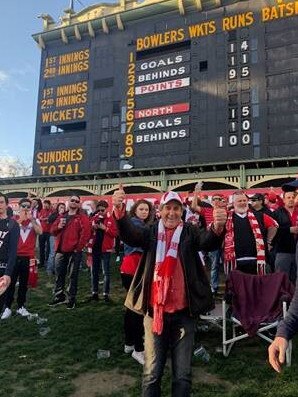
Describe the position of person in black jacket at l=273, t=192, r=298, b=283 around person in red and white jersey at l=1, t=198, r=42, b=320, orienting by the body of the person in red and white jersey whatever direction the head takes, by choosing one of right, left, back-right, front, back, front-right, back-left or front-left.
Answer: front-left

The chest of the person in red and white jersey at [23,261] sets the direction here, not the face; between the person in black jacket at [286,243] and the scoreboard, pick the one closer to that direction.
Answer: the person in black jacket

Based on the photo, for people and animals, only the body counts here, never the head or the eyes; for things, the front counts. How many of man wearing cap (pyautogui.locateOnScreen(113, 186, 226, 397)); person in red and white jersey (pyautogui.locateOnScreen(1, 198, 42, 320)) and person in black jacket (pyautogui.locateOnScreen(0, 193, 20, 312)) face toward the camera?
3

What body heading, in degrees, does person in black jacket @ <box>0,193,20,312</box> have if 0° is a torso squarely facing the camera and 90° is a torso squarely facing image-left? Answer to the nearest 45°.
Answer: approximately 0°

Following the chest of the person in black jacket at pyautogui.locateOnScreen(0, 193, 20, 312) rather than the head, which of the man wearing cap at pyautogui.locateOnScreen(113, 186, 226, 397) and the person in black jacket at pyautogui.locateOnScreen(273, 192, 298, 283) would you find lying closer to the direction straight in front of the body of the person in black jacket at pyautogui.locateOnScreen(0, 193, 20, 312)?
the man wearing cap

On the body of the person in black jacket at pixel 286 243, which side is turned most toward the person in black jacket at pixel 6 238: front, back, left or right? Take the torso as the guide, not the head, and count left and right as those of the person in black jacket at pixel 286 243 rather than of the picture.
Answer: right

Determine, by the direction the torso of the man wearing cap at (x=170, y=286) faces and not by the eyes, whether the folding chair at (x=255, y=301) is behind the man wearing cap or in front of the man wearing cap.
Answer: behind

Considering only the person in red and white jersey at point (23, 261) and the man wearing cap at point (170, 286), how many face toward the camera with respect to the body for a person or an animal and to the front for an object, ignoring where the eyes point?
2

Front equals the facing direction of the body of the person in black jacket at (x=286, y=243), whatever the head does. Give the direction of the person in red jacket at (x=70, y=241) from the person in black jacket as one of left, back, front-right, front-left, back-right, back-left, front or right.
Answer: back-right

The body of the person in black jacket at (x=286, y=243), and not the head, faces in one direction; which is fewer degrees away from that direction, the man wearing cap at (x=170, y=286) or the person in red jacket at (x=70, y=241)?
the man wearing cap

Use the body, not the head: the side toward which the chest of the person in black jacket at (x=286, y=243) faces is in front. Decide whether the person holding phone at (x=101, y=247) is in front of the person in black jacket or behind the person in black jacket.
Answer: behind

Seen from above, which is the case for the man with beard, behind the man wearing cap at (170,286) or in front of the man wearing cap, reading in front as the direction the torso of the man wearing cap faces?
behind

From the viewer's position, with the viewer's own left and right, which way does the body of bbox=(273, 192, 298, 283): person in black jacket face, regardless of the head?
facing the viewer and to the right of the viewer
